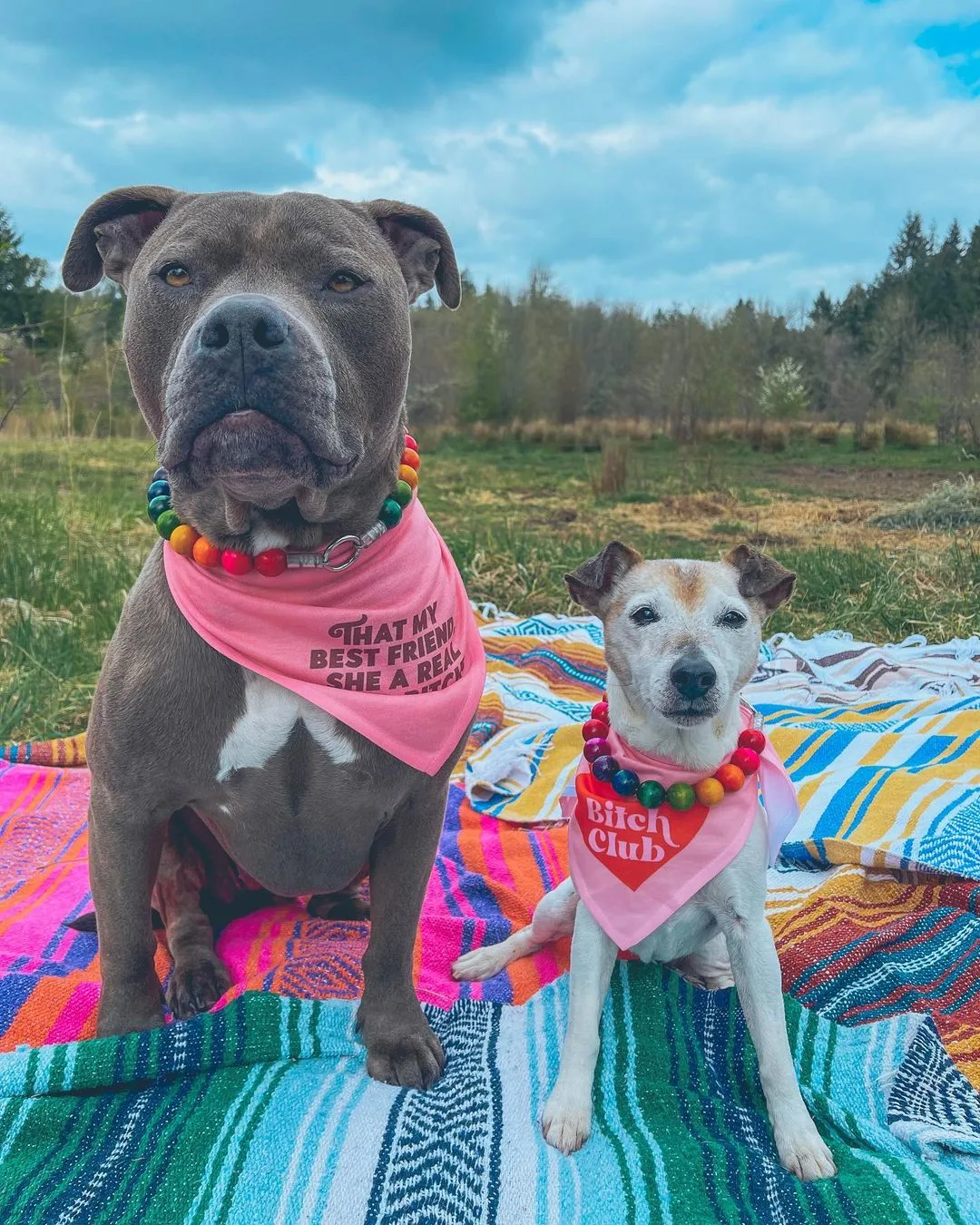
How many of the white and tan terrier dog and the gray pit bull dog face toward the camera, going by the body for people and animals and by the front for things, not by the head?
2

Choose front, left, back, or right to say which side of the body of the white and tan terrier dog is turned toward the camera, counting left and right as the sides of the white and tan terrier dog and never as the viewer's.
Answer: front

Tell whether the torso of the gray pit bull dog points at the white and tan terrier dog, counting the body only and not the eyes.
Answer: no

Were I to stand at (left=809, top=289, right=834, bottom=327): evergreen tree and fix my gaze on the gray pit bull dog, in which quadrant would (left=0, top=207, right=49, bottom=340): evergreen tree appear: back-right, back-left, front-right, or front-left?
front-right

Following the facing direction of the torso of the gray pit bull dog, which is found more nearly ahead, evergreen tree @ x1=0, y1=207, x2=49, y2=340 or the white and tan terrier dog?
the white and tan terrier dog

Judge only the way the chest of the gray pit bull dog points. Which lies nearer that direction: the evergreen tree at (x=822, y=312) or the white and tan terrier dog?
the white and tan terrier dog

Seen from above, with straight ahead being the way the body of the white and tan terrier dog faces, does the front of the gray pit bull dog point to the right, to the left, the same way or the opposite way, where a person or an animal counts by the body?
the same way

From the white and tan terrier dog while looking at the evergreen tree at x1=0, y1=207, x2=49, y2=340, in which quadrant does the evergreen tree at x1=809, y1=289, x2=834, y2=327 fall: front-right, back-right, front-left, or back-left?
front-right

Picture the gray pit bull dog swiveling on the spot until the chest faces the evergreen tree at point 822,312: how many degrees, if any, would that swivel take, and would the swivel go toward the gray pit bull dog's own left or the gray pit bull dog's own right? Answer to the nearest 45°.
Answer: approximately 135° to the gray pit bull dog's own left

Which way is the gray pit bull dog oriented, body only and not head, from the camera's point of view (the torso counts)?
toward the camera

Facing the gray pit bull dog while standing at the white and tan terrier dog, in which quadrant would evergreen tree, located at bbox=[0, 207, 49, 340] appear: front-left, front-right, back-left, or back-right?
front-right

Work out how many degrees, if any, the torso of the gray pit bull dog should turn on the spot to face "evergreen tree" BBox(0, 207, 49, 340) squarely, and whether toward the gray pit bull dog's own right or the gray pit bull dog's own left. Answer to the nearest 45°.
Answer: approximately 180°

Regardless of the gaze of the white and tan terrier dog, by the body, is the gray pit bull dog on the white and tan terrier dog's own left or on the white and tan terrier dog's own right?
on the white and tan terrier dog's own right

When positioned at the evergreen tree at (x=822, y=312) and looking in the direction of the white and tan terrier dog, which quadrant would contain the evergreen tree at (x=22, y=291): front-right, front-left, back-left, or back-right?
front-right
